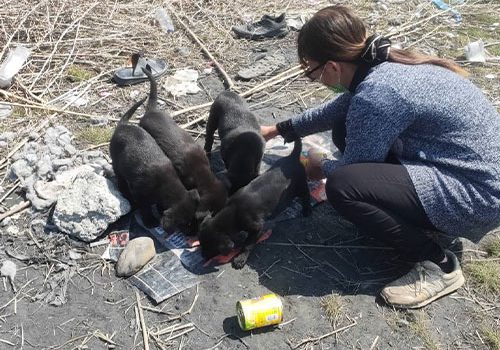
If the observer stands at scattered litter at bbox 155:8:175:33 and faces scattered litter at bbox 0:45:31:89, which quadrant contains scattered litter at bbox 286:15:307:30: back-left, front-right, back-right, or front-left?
back-left

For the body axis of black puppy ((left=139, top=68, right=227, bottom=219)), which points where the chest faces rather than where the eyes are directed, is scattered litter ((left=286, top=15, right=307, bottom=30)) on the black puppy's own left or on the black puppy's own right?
on the black puppy's own left

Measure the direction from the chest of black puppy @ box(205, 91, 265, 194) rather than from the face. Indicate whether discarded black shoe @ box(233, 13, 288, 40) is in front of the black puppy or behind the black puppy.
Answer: behind

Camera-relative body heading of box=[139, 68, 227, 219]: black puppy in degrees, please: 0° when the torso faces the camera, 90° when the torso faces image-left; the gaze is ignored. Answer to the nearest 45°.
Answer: approximately 315°

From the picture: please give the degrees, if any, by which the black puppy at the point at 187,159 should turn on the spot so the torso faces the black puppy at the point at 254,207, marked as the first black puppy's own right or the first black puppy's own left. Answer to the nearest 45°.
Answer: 0° — it already faces it

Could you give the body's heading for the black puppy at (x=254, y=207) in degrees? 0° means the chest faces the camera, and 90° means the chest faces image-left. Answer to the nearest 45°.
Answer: approximately 45°

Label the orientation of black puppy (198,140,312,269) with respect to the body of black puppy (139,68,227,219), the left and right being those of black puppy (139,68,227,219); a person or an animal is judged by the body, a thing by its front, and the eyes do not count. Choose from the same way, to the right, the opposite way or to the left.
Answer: to the right

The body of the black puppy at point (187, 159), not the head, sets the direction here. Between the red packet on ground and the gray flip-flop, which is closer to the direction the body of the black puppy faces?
the red packet on ground

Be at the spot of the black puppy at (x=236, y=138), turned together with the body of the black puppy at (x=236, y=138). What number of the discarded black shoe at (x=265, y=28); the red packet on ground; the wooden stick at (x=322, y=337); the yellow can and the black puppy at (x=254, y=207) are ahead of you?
4

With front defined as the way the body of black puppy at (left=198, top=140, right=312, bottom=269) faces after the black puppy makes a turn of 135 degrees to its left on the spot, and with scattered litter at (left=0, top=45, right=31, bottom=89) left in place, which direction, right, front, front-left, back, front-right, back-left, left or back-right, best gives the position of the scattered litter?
back-left

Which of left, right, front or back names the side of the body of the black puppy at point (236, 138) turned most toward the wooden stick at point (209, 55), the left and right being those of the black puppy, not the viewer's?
back

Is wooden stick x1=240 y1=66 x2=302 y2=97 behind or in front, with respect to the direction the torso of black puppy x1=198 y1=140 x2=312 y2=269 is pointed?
behind
